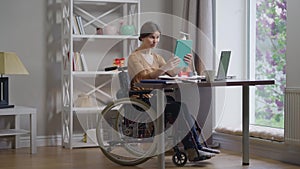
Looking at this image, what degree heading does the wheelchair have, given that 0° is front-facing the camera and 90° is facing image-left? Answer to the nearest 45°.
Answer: approximately 270°

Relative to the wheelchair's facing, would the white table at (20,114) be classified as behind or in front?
behind

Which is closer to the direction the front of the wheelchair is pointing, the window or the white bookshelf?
the window

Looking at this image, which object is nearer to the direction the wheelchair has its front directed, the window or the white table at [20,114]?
the window

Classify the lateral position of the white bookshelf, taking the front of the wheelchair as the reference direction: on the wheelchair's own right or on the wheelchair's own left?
on the wheelchair's own left

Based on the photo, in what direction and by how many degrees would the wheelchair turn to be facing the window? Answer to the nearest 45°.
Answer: approximately 45° to its left
